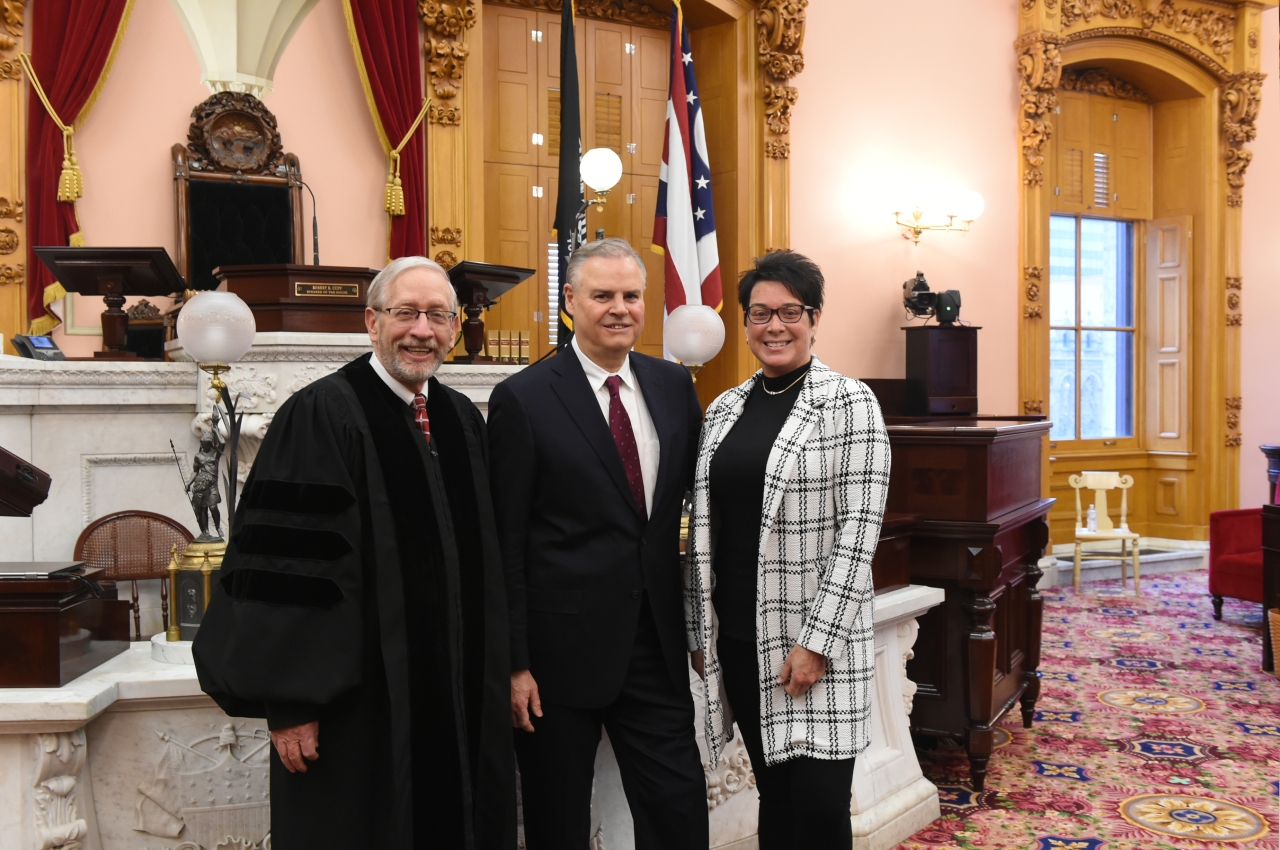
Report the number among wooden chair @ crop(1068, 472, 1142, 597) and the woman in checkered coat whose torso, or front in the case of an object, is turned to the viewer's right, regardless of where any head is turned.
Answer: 0

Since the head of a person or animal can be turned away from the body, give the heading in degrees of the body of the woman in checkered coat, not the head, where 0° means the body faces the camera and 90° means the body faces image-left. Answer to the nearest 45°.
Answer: approximately 45°

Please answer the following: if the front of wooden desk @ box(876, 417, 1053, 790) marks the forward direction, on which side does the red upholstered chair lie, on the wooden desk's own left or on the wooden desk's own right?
on the wooden desk's own left

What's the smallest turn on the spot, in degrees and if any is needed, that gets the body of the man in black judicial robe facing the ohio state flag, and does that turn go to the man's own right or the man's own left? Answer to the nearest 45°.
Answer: approximately 90° to the man's own left

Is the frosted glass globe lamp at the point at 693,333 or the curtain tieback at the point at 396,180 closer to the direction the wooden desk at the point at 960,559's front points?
the frosted glass globe lamp

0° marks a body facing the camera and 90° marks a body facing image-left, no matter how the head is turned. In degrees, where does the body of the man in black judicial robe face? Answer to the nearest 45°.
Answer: approximately 315°

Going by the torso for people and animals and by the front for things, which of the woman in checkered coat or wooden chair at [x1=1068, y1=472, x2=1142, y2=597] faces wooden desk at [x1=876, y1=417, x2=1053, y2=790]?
the wooden chair

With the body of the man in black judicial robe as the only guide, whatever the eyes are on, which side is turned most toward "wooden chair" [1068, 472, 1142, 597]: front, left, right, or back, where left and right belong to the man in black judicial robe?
left
